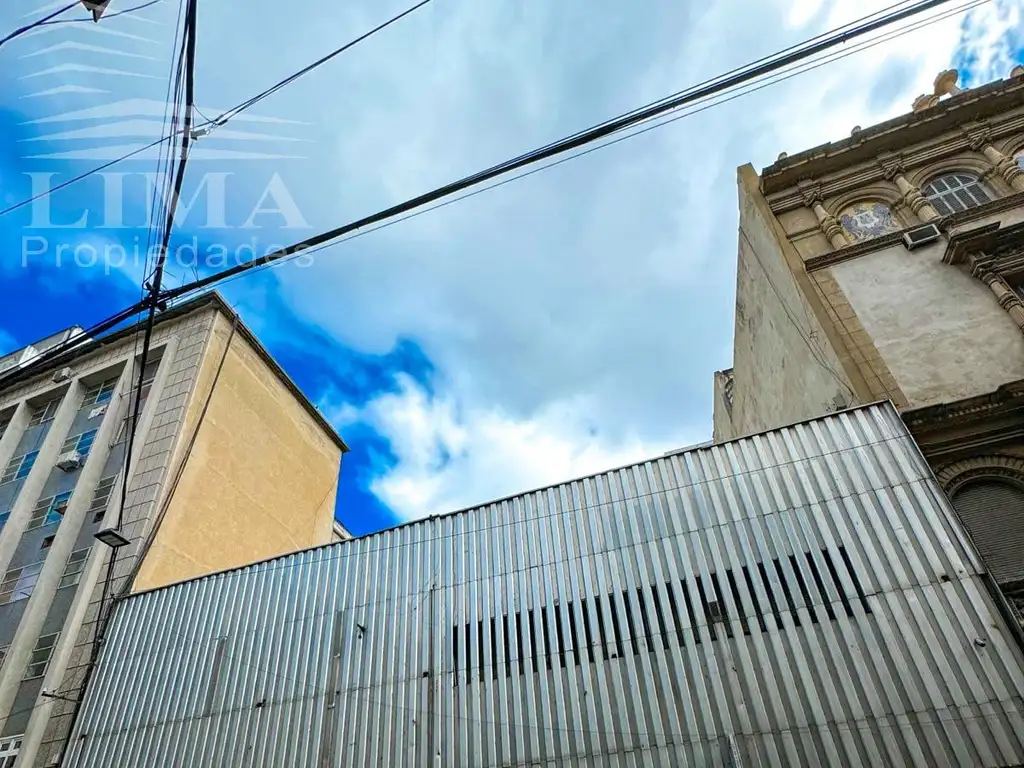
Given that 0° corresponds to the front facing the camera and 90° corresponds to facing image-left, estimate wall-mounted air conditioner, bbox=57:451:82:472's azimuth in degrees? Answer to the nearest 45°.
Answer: approximately 45°

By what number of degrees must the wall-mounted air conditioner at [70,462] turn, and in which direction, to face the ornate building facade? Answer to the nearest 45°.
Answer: approximately 90° to its left

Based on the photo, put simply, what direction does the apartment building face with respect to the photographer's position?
facing the viewer and to the left of the viewer

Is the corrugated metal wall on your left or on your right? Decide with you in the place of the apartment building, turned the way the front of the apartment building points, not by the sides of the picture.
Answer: on your left

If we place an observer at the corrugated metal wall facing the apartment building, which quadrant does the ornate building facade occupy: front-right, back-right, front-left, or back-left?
back-right

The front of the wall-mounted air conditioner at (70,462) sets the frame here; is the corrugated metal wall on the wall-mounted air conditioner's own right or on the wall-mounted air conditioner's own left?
on the wall-mounted air conditioner's own left

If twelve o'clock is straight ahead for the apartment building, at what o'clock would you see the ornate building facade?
The ornate building facade is roughly at 9 o'clock from the apartment building.
